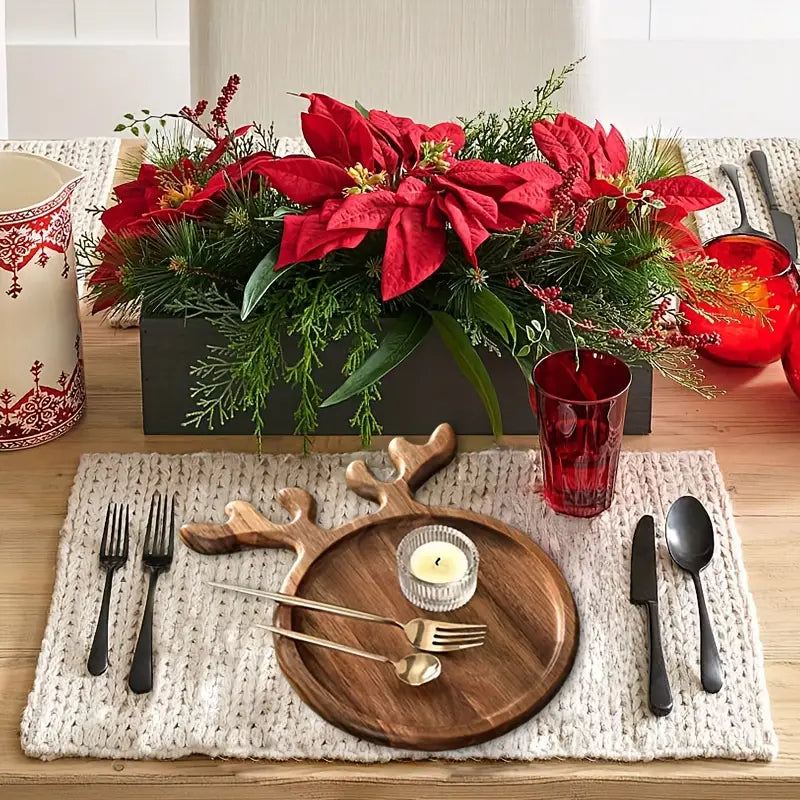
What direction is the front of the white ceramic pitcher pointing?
to the viewer's right

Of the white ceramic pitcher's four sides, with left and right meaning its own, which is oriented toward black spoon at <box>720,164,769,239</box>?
front

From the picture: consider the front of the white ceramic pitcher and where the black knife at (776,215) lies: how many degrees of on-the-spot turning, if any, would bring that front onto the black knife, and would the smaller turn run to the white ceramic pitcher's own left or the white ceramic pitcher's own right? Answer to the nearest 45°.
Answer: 0° — it already faces it

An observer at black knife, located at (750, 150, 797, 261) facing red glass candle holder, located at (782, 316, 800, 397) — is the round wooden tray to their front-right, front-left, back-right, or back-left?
front-right
